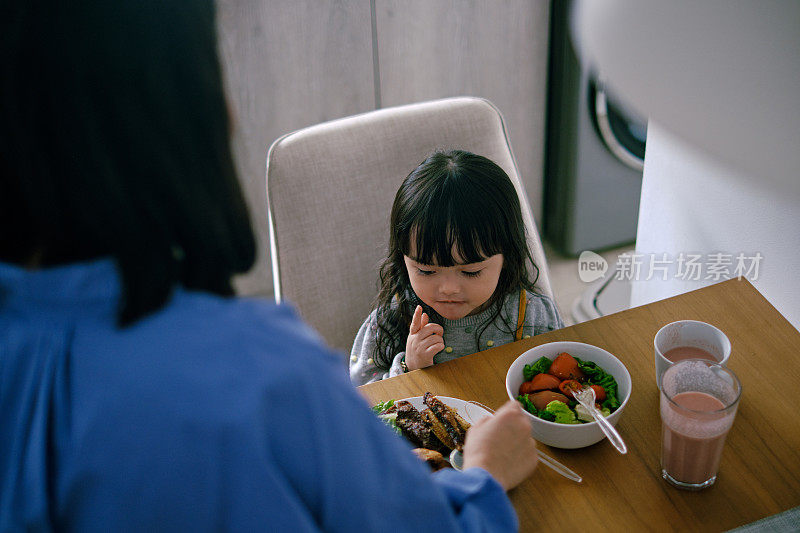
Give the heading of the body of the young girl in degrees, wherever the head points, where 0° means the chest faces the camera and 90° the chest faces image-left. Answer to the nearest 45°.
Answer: approximately 0°

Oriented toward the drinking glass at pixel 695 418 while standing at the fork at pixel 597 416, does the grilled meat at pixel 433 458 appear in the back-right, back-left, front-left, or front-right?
back-right
